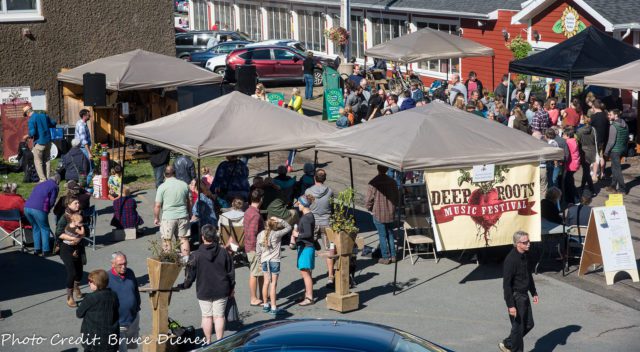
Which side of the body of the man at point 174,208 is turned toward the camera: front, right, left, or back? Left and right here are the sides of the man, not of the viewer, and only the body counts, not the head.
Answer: back

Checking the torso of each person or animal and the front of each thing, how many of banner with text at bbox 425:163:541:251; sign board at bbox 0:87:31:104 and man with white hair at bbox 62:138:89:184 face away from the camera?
1

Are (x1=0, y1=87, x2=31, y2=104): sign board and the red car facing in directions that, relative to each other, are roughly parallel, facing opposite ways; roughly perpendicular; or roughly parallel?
roughly perpendicular

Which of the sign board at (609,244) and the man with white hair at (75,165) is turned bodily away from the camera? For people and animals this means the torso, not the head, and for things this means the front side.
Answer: the man with white hair

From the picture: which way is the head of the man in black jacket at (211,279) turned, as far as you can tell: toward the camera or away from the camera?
away from the camera

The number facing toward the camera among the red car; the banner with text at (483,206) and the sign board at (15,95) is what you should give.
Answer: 2
